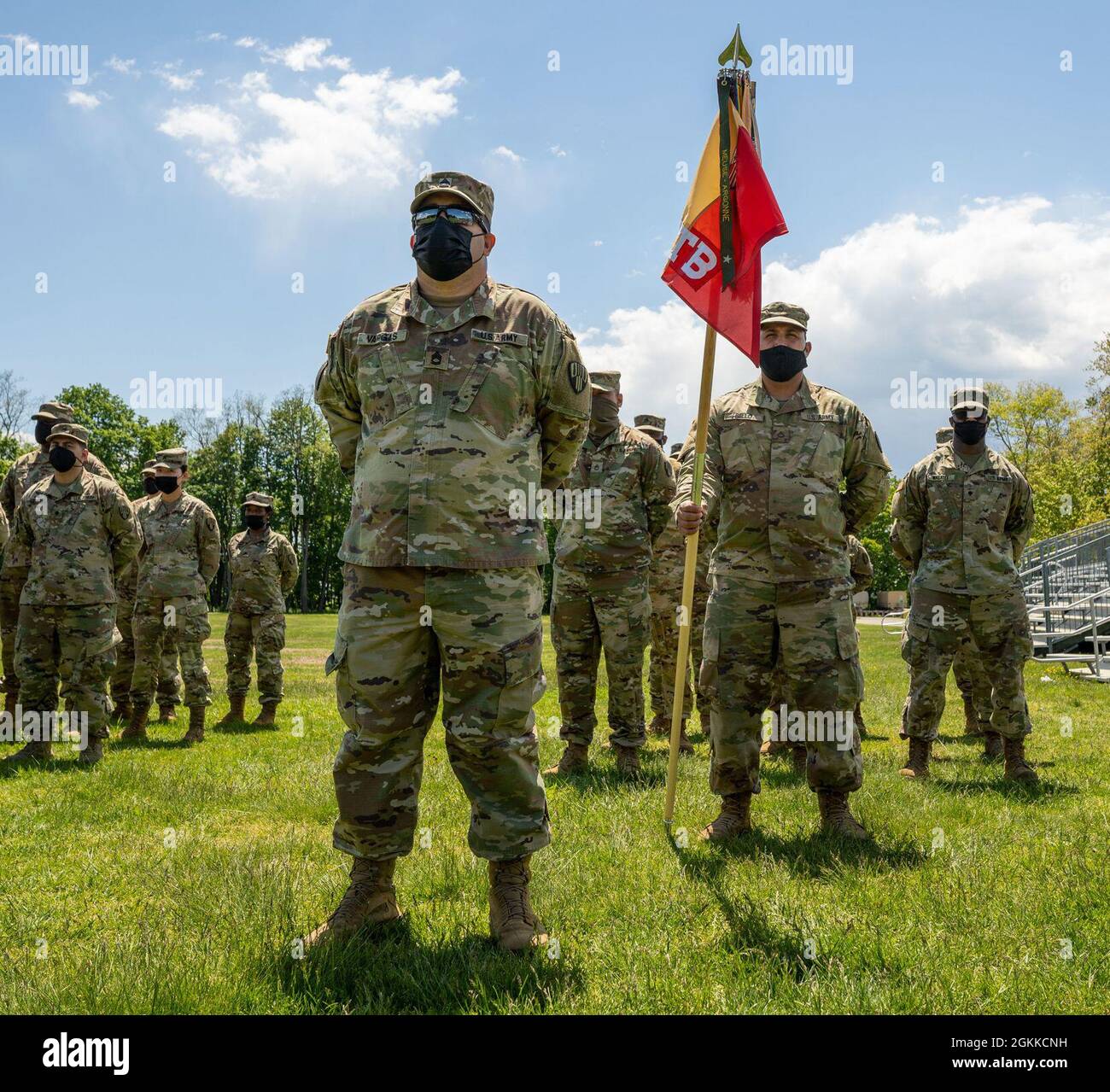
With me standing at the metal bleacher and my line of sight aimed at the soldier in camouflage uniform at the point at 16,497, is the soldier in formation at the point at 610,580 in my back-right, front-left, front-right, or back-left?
front-left

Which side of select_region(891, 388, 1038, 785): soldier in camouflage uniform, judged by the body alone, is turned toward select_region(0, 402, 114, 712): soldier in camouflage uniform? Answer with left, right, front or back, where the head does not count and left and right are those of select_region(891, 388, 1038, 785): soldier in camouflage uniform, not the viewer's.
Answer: right

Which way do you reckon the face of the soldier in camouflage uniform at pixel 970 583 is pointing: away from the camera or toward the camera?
toward the camera

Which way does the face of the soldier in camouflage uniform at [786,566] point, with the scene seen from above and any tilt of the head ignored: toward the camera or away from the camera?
toward the camera

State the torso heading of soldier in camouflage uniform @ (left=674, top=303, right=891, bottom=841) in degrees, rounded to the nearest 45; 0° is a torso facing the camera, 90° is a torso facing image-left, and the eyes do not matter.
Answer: approximately 0°

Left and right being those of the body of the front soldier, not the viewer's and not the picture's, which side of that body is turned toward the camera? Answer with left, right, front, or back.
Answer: front

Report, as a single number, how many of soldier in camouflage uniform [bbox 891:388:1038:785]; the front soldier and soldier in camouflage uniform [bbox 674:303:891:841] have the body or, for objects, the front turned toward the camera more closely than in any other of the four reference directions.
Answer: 3

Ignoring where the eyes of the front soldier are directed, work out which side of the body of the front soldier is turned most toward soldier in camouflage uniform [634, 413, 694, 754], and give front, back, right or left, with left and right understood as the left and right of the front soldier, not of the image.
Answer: back

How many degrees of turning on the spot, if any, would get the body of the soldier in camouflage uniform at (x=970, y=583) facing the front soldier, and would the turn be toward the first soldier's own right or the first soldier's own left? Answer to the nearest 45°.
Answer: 0° — they already face them

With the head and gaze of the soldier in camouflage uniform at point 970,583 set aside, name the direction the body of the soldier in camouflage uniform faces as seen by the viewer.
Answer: toward the camera
